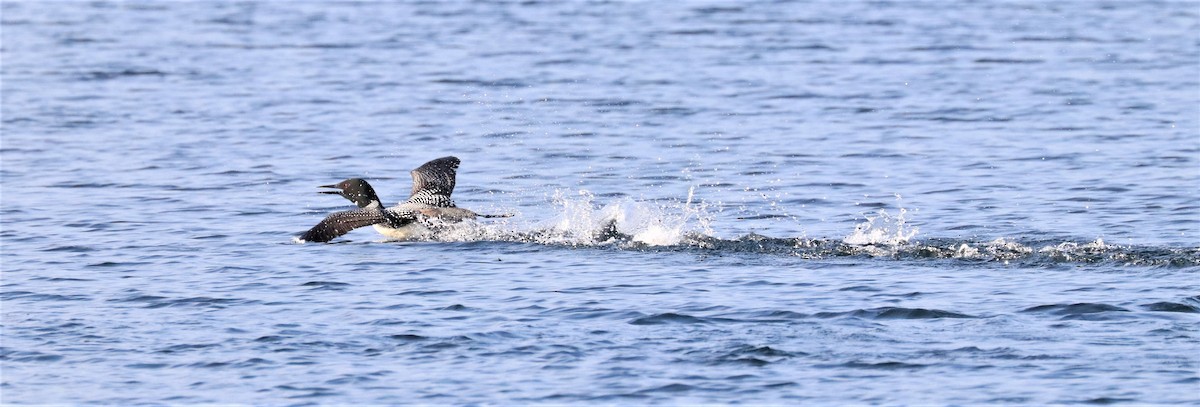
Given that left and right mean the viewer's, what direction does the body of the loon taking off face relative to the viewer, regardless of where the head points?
facing to the left of the viewer
